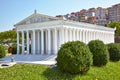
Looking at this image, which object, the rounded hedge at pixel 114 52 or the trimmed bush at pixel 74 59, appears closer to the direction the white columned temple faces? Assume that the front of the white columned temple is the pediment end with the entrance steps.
the trimmed bush

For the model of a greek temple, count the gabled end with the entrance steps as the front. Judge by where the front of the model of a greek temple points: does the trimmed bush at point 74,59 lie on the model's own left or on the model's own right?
on the model's own left

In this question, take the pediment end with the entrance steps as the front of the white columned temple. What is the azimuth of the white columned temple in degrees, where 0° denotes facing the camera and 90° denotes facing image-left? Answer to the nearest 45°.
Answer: approximately 45°

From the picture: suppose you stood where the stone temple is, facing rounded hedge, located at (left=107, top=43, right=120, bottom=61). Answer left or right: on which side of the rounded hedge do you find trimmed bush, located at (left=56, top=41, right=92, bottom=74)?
right

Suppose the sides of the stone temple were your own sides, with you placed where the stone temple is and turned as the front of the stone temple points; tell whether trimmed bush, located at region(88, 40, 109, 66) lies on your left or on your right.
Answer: on your left

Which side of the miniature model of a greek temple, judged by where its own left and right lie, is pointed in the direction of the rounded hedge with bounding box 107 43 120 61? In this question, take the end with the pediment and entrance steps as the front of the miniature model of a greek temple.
left
